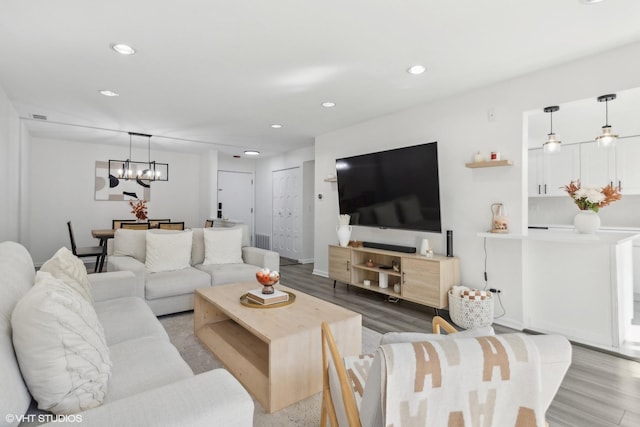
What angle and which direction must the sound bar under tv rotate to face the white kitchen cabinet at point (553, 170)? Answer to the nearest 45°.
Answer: approximately 180°

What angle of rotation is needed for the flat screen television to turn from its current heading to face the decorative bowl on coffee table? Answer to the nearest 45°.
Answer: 0° — it already faces it

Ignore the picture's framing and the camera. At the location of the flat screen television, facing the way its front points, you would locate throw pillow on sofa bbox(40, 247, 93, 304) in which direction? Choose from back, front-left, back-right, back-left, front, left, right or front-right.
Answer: front

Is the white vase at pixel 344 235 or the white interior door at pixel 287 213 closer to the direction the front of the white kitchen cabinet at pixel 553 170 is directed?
the white vase

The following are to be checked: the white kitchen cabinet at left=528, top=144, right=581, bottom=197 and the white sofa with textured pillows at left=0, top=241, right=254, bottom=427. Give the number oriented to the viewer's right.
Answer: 1

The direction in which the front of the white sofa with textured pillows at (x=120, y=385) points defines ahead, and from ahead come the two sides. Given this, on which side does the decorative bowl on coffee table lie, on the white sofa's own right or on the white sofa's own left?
on the white sofa's own left

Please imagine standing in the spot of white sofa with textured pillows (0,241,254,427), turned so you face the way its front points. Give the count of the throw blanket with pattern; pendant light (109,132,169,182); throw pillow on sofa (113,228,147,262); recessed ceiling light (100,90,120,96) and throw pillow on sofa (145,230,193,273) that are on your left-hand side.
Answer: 4

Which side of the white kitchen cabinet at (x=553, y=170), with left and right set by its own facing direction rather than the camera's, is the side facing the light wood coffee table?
front

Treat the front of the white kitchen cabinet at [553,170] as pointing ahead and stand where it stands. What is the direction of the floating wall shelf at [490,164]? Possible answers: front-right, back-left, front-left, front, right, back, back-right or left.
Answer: front

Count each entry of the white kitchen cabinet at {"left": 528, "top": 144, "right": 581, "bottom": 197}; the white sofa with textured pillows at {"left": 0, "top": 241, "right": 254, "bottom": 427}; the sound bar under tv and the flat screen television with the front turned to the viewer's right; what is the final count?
1

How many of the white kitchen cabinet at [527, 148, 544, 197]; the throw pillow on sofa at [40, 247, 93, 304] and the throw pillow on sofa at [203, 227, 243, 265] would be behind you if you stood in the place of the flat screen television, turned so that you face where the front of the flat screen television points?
1

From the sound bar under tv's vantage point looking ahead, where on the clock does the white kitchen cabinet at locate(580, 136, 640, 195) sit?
The white kitchen cabinet is roughly at 7 o'clock from the sound bar under tv.

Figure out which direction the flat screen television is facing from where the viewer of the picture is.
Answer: facing the viewer and to the left of the viewer

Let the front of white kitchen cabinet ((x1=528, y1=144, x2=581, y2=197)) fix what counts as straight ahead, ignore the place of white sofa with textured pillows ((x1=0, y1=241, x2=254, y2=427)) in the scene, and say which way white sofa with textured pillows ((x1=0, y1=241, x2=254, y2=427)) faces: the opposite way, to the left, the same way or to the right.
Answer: the opposite way

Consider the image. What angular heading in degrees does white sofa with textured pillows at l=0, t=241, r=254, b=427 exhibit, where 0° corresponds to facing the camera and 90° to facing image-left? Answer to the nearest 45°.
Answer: approximately 270°

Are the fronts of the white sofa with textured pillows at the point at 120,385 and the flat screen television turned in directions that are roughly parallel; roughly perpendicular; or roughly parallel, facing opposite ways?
roughly parallel, facing opposite ways
